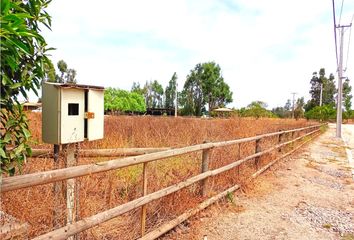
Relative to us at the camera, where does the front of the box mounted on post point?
facing the viewer and to the right of the viewer
